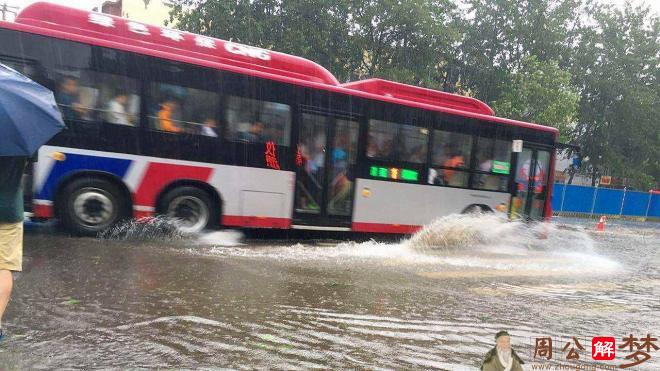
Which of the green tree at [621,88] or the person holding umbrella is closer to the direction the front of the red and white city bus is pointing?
the green tree

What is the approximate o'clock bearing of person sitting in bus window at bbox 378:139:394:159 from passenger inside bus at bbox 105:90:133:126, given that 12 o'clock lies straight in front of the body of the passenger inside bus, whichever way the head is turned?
The person sitting in bus window is roughly at 12 o'clock from the passenger inside bus.

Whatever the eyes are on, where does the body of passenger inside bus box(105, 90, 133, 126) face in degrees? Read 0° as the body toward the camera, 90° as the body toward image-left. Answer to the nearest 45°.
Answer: approximately 270°

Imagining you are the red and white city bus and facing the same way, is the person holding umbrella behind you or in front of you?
behind

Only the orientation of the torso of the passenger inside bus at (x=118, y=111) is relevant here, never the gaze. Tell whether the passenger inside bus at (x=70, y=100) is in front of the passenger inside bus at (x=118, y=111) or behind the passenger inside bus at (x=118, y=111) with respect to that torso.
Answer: behind

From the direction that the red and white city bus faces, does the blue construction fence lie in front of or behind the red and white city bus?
in front

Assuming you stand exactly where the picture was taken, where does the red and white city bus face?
facing away from the viewer and to the right of the viewer

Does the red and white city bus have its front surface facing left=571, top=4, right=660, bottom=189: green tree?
yes
